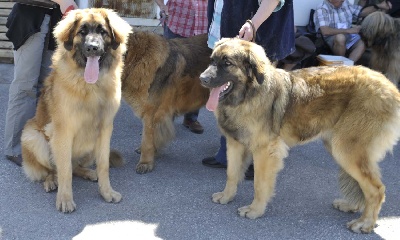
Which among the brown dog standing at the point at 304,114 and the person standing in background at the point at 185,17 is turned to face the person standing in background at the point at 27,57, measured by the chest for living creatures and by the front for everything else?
the brown dog standing

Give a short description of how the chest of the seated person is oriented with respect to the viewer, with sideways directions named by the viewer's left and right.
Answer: facing the viewer and to the right of the viewer

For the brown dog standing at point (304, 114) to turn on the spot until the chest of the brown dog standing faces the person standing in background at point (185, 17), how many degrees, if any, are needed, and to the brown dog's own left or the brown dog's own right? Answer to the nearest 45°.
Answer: approximately 45° to the brown dog's own right

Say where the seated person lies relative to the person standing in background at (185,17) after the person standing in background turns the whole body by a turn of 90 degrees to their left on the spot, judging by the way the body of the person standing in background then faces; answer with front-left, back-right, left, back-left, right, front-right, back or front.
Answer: front

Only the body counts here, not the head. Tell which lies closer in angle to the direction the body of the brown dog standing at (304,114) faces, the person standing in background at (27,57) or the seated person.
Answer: the person standing in background

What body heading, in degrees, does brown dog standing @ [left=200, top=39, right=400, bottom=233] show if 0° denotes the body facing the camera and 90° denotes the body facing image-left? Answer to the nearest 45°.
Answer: approximately 90°

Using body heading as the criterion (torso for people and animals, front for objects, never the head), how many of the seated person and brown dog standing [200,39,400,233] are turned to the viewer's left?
1

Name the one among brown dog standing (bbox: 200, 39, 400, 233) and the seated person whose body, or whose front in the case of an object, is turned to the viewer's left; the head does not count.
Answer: the brown dog standing

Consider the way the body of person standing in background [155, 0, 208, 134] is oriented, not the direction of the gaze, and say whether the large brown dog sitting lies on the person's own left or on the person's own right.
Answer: on the person's own right

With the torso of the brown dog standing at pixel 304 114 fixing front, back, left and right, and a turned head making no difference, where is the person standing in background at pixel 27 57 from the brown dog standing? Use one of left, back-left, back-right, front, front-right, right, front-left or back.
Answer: front

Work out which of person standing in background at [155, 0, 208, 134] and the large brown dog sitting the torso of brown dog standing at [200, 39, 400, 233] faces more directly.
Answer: the large brown dog sitting

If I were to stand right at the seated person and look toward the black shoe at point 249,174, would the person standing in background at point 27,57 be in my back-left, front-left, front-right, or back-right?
front-right
